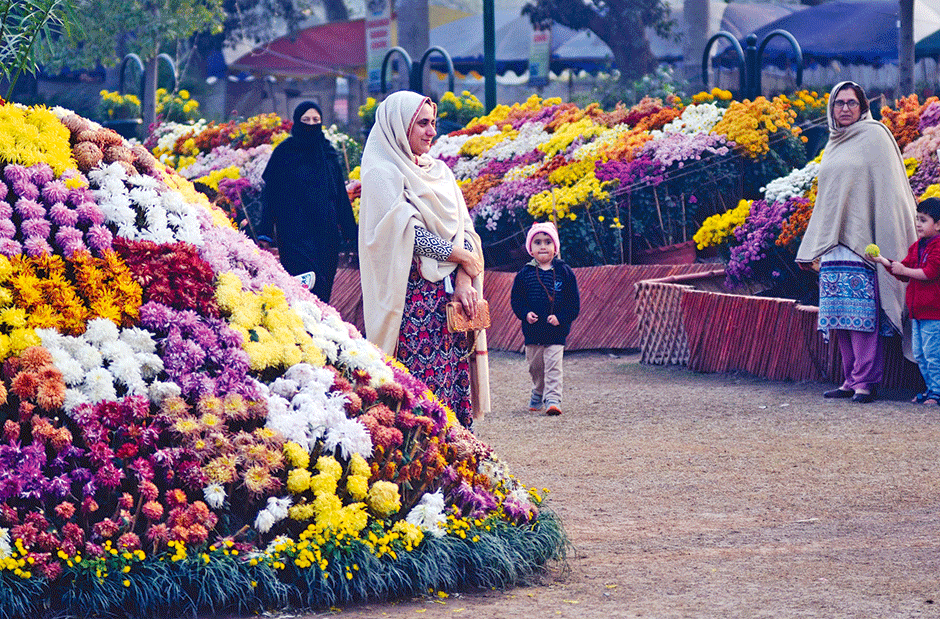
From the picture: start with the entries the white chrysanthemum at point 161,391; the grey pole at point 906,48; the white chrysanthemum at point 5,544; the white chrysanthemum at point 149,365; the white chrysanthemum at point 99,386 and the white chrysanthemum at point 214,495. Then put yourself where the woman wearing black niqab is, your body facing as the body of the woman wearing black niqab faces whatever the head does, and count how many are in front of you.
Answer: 5

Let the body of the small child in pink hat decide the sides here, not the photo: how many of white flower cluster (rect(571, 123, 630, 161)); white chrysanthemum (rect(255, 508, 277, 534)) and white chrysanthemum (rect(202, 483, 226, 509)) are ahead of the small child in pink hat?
2

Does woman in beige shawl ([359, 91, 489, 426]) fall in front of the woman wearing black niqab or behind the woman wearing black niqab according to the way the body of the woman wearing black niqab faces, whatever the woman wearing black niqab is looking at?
in front

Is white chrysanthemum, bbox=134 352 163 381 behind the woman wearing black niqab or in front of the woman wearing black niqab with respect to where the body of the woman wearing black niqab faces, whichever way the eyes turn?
in front

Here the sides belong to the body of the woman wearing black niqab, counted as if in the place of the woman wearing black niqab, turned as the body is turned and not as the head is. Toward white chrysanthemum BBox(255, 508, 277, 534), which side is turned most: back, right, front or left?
front

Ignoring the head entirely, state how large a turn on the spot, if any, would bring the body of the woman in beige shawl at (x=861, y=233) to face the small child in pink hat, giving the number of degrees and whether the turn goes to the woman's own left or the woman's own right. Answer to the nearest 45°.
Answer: approximately 45° to the woman's own right

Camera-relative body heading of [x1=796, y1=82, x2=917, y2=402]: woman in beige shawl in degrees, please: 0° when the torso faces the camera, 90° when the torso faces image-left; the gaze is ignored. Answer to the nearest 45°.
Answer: approximately 45°

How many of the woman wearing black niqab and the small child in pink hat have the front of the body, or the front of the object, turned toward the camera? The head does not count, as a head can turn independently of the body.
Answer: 2

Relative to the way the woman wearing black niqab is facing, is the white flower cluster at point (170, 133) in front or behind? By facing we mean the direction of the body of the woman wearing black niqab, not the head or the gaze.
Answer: behind

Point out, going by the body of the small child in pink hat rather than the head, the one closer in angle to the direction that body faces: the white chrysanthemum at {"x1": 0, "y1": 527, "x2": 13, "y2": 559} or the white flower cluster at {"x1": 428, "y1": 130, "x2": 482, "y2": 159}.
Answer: the white chrysanthemum
